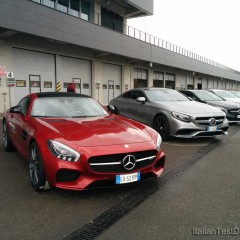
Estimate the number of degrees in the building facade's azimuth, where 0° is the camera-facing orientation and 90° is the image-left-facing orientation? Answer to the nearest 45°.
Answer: approximately 315°

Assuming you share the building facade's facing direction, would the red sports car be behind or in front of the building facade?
in front

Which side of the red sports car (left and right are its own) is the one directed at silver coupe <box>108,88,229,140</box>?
left

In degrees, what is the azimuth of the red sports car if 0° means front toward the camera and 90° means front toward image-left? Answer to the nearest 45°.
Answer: approximately 315°

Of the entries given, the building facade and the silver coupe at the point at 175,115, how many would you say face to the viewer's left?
0

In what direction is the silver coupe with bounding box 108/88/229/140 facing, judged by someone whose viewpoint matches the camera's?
facing the viewer and to the right of the viewer

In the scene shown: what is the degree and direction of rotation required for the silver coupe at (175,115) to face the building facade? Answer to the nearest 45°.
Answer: approximately 180°

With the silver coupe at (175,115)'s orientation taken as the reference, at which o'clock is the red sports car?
The red sports car is roughly at 2 o'clock from the silver coupe.

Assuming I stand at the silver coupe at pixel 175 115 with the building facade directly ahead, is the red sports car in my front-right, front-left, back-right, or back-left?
back-left
